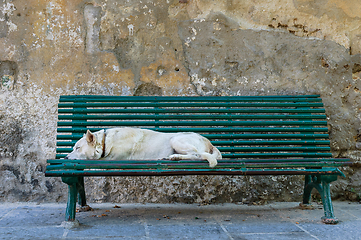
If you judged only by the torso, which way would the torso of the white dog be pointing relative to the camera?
to the viewer's left
